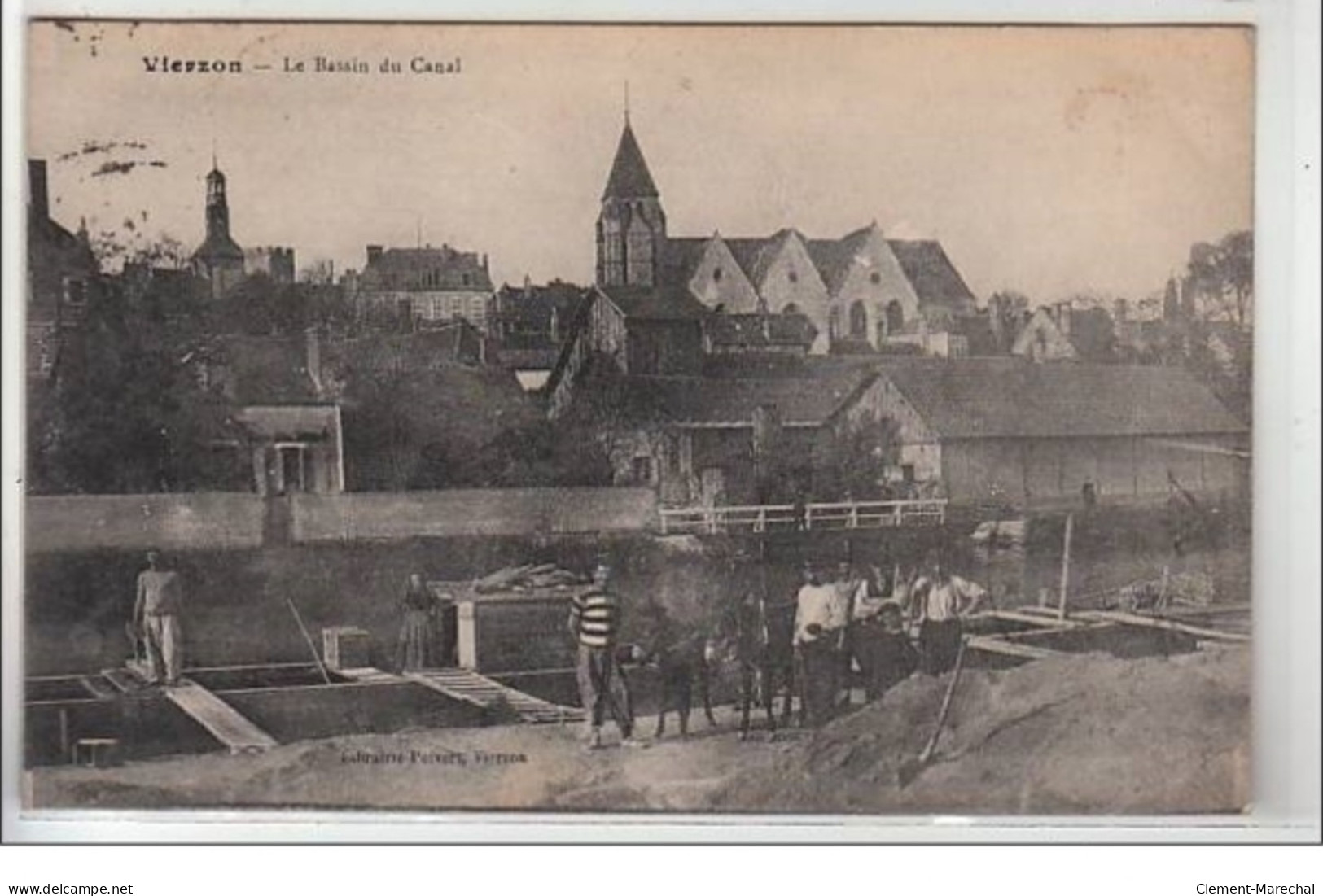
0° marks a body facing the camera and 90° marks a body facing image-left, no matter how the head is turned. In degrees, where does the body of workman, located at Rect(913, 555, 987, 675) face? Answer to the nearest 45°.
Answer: approximately 0°
